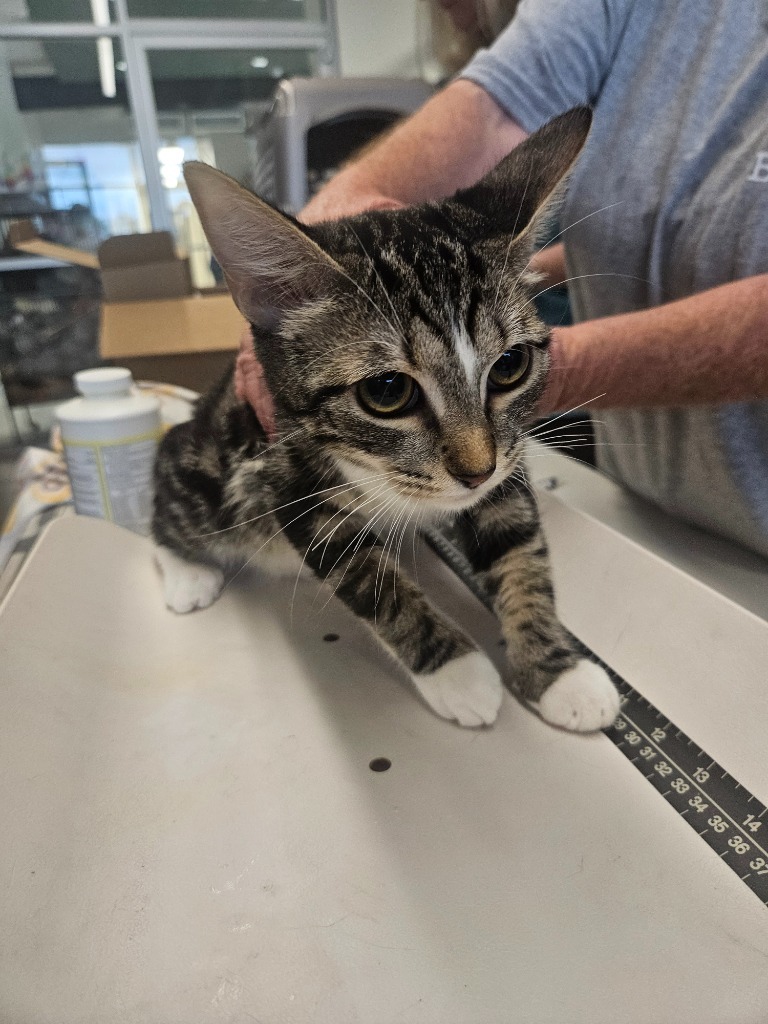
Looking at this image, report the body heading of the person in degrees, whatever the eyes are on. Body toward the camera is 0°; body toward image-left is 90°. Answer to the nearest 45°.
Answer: approximately 45°

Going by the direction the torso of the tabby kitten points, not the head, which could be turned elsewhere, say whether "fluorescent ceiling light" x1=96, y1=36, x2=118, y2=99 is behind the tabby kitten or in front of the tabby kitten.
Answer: behind

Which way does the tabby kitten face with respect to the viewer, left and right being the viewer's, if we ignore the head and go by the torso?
facing the viewer and to the right of the viewer

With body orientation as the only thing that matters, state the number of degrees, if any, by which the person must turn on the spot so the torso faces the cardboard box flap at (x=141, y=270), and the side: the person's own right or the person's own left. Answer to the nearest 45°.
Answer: approximately 90° to the person's own right

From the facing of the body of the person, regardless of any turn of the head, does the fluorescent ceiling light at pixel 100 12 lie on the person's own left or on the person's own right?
on the person's own right

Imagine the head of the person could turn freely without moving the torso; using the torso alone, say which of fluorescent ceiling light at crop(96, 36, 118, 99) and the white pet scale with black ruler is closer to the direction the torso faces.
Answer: the white pet scale with black ruler

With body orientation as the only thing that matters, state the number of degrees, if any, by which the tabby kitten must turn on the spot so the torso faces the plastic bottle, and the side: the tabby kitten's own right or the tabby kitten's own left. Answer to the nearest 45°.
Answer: approximately 180°

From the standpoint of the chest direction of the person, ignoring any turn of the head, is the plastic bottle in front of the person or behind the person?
in front

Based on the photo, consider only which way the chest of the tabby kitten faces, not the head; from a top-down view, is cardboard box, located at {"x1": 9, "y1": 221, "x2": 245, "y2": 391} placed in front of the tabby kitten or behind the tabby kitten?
behind
